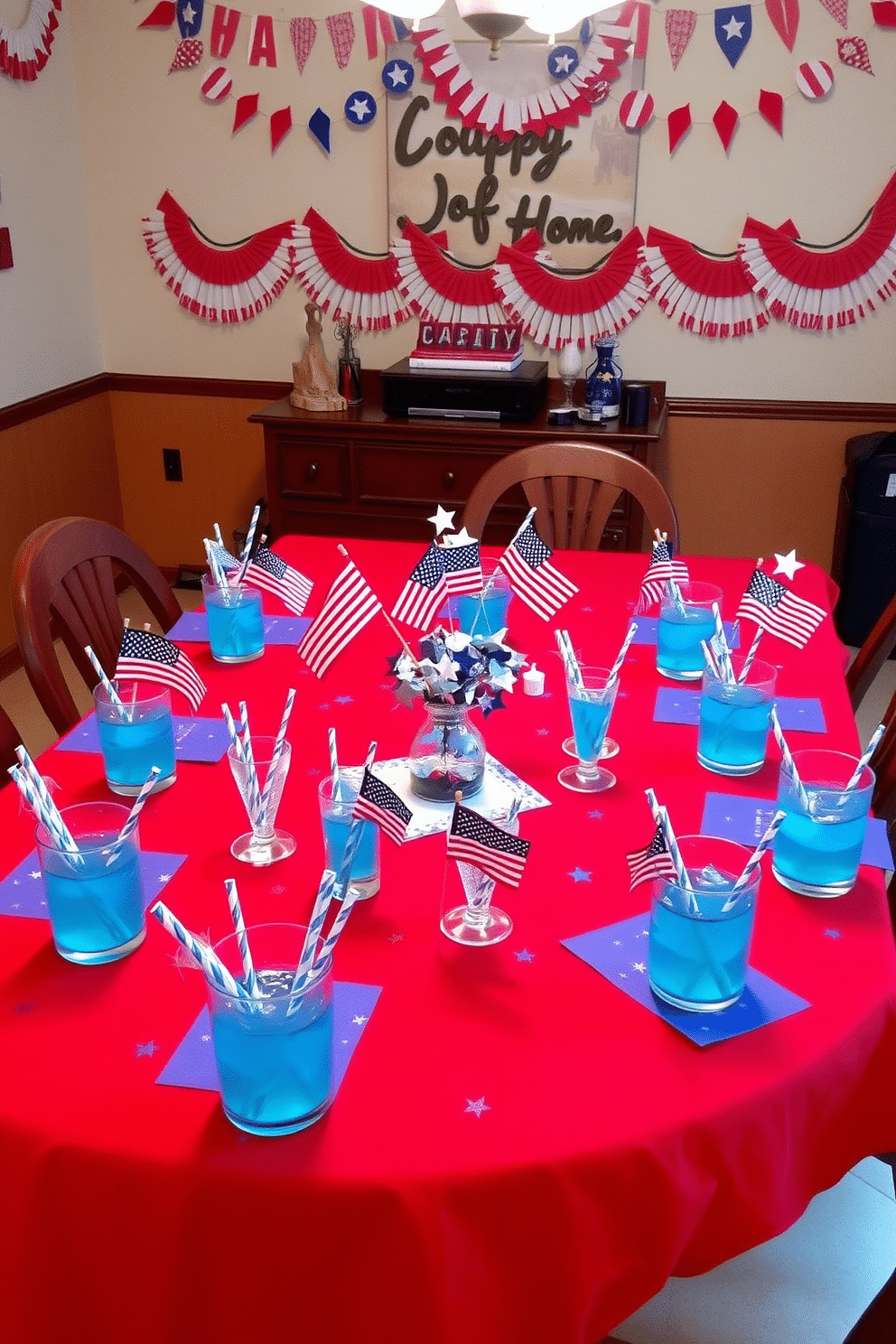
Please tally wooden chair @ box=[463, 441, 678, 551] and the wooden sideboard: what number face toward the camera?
2

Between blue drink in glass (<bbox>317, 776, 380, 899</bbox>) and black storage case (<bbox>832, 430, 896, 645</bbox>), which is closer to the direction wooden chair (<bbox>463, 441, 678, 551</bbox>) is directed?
the blue drink in glass

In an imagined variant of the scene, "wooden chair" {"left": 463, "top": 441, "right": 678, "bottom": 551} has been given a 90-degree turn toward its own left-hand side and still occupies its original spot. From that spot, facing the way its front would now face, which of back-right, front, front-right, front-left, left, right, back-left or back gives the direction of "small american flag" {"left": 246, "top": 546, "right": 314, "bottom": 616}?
back-right

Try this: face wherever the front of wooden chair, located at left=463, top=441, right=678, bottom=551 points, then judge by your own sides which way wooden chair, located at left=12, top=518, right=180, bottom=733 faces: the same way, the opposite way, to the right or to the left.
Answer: to the left

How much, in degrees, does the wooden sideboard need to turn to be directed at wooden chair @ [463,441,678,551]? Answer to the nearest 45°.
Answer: approximately 45° to its left

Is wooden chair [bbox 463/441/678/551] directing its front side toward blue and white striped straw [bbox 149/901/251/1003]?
yes

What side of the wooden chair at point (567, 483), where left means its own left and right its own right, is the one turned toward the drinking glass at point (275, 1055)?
front

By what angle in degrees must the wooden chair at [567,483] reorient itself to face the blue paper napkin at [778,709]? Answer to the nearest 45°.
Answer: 0° — it already faces it

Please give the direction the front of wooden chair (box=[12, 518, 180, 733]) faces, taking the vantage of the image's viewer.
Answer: facing the viewer and to the right of the viewer

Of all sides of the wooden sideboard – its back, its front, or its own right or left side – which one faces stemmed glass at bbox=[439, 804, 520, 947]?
front

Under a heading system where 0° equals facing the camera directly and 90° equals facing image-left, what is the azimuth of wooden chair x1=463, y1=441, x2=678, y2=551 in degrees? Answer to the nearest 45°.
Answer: approximately 0°

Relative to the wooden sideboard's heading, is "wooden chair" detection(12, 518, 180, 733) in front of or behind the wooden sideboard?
in front

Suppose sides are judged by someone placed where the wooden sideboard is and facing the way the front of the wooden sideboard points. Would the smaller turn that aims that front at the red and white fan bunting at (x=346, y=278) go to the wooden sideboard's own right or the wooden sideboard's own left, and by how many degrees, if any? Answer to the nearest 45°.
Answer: approximately 180°

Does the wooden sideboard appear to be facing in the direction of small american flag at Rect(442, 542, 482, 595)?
yes

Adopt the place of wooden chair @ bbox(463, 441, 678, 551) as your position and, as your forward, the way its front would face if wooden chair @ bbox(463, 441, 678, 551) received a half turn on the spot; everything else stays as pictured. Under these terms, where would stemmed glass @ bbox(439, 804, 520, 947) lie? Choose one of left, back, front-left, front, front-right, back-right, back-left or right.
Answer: back
